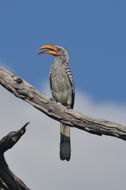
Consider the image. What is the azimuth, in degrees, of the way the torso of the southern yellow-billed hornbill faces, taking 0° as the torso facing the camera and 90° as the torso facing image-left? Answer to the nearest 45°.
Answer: approximately 45°
